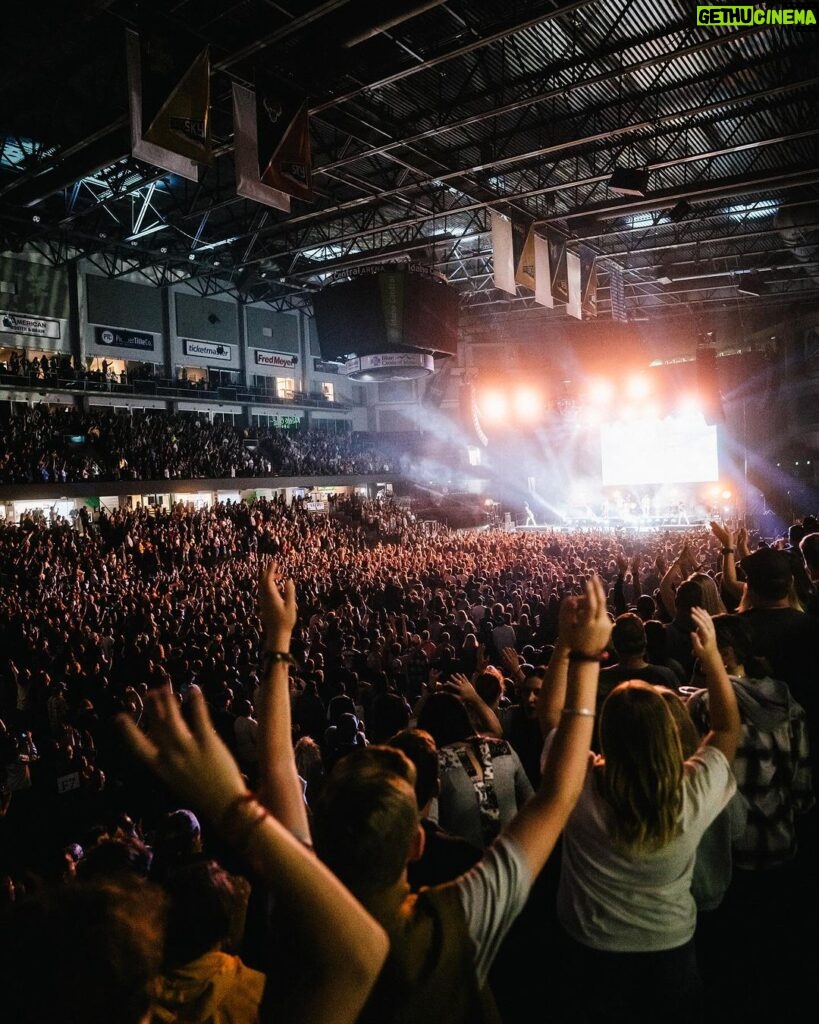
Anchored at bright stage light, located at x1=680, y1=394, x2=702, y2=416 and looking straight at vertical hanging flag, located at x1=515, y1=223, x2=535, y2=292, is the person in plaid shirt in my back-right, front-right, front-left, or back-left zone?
front-left

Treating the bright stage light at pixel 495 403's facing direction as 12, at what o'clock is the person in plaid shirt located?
The person in plaid shirt is roughly at 12 o'clock from the bright stage light.

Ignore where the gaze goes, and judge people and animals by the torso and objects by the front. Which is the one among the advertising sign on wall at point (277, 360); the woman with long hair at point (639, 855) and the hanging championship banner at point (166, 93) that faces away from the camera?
the woman with long hair

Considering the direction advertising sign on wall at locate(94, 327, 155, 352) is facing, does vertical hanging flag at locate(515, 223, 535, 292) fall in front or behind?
in front

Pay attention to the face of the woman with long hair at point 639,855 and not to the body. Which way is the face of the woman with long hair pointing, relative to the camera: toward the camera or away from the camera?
away from the camera

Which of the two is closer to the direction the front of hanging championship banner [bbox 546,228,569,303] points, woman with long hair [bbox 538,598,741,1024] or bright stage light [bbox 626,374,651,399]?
the woman with long hair

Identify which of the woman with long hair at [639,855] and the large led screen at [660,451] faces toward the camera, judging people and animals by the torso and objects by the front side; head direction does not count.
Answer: the large led screen

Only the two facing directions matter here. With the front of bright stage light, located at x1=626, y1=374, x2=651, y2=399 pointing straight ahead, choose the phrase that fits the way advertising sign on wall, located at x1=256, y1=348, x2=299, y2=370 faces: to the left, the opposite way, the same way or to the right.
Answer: to the left

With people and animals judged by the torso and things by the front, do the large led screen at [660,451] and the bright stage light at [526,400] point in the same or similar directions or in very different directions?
same or similar directions

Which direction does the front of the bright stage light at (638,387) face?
toward the camera

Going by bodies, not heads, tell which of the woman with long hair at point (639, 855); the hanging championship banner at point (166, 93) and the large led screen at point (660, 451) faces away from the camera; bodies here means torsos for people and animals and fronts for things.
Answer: the woman with long hair

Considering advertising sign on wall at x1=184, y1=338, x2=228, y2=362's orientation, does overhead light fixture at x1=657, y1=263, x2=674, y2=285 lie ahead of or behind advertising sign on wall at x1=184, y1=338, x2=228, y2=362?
ahead

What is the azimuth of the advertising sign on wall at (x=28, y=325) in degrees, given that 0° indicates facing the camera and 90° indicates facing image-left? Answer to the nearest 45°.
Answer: approximately 315°

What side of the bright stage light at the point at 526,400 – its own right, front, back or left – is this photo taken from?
front

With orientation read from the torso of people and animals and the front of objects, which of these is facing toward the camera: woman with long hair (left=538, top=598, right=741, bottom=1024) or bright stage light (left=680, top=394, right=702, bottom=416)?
the bright stage light
